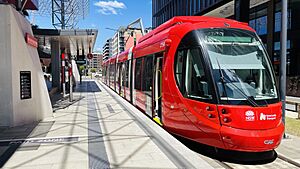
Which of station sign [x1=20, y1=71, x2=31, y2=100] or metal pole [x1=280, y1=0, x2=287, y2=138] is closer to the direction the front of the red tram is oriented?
the metal pole

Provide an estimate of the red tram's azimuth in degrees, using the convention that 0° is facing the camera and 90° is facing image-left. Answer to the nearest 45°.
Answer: approximately 315°

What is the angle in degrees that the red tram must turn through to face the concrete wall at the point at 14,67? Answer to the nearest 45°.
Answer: approximately 135° to its right

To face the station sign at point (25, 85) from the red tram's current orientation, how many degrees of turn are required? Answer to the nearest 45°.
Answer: approximately 135° to its right

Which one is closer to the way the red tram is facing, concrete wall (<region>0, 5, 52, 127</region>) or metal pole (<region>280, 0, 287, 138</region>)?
the metal pole

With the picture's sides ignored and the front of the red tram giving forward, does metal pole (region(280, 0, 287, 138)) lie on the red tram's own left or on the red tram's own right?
on the red tram's own left
